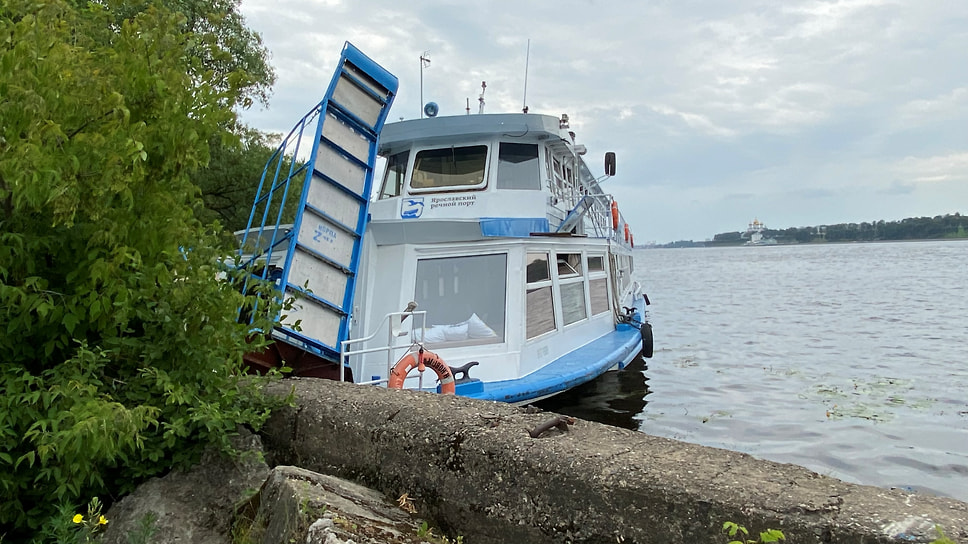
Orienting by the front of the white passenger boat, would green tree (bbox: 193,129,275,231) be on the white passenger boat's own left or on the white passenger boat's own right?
on the white passenger boat's own right

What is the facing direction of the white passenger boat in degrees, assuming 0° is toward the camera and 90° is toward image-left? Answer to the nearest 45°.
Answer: approximately 45°
